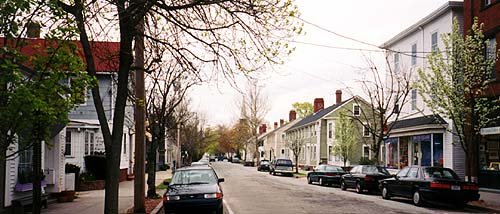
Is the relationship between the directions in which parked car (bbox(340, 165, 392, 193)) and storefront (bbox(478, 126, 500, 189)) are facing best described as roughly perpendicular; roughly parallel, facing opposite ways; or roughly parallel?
roughly perpendicular

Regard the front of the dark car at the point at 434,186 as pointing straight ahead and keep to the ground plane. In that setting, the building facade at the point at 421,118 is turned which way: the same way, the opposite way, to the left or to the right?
to the left

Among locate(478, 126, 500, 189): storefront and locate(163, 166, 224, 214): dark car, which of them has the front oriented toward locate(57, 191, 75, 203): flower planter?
the storefront

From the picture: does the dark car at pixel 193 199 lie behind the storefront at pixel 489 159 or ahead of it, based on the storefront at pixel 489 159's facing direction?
ahead

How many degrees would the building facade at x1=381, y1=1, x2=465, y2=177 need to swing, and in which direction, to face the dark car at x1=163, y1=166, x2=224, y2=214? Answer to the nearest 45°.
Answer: approximately 45° to its left

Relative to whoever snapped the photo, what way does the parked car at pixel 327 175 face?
facing away from the viewer and to the left of the viewer

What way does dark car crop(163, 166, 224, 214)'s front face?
toward the camera

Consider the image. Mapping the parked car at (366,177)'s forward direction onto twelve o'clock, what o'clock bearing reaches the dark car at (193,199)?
The dark car is roughly at 8 o'clock from the parked car.

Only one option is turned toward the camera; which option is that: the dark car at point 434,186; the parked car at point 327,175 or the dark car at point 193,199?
the dark car at point 193,199

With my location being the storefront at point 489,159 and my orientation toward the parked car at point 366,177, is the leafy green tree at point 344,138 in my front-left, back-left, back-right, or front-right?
front-right

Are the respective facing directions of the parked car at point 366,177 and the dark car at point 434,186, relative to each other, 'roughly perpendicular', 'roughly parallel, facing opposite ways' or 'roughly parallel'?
roughly parallel

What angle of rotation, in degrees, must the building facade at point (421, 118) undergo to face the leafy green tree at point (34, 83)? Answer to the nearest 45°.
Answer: approximately 45° to its left

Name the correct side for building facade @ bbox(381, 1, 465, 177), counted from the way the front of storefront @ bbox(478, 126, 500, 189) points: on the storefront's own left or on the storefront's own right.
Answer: on the storefront's own right

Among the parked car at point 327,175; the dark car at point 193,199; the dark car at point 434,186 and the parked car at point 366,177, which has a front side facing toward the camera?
the dark car at point 193,199
